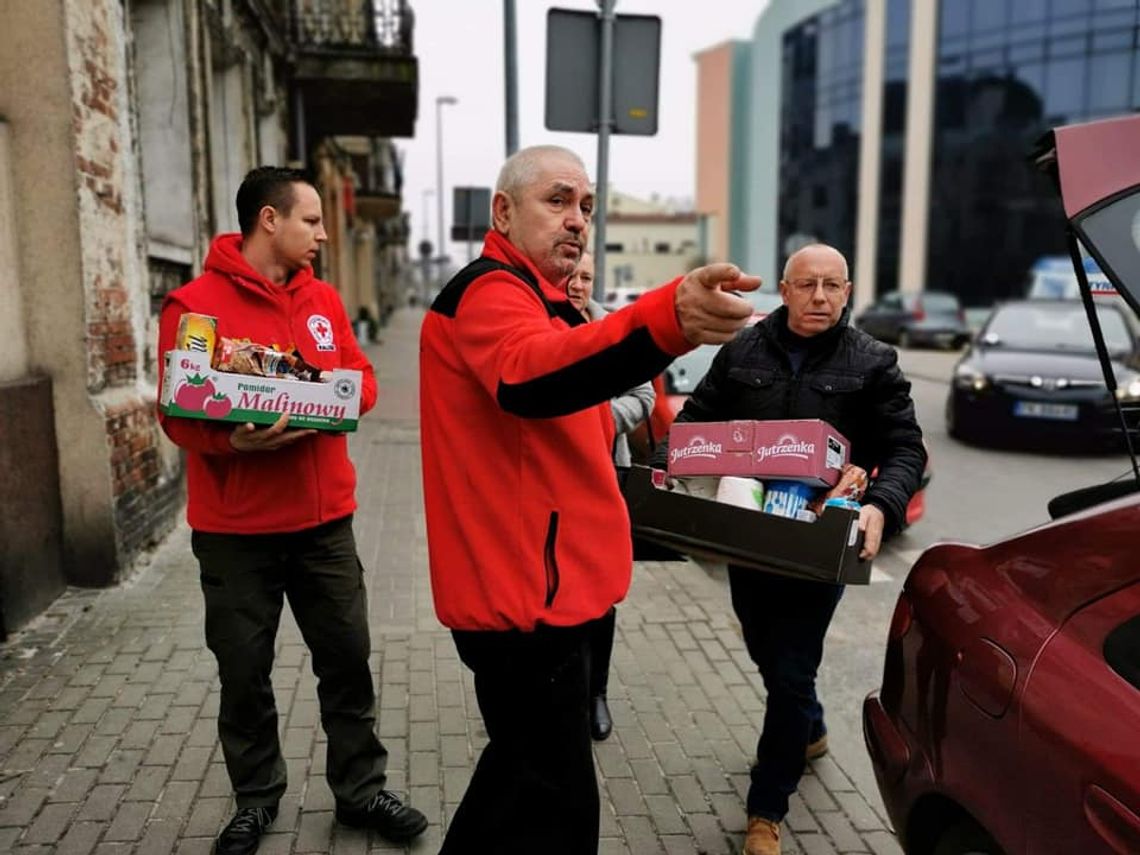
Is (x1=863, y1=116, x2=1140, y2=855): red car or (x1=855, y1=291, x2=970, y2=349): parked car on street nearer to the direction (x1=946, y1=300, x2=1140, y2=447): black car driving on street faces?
the red car

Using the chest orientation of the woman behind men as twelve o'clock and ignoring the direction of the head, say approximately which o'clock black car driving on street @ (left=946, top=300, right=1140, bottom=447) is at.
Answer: The black car driving on street is roughly at 7 o'clock from the woman behind men.

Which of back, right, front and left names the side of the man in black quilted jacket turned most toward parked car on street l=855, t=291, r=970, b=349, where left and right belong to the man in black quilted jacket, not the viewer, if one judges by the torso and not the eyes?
back

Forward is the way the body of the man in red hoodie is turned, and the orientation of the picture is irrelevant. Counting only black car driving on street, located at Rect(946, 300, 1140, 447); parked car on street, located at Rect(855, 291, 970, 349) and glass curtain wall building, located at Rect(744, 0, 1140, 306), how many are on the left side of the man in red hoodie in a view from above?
3

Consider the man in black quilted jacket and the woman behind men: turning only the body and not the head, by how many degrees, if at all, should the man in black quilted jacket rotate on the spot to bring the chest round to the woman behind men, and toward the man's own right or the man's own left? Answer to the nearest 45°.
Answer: approximately 135° to the man's own right

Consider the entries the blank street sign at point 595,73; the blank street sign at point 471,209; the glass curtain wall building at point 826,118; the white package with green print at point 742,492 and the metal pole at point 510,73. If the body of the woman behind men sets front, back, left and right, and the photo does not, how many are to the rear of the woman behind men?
4

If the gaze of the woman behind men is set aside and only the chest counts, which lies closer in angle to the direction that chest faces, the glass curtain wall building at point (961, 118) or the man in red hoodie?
the man in red hoodie

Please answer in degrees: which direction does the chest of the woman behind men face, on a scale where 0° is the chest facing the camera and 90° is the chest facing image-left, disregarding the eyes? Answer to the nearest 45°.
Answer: approximately 0°

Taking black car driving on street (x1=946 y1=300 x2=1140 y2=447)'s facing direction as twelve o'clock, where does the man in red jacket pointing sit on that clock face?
The man in red jacket pointing is roughly at 12 o'clock from the black car driving on street.

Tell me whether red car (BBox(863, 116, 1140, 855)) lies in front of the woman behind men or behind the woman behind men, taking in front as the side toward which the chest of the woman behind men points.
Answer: in front
